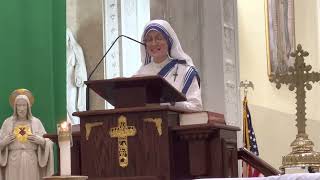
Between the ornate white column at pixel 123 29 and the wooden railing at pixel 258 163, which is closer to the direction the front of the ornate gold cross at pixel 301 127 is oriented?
the wooden railing

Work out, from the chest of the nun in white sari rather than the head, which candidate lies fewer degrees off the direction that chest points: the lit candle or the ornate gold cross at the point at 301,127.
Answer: the lit candle

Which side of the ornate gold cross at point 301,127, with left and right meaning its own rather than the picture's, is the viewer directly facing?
front

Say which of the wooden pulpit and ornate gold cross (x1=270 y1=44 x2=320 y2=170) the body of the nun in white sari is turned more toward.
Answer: the wooden pulpit

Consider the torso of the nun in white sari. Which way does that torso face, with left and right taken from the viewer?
facing the viewer and to the left of the viewer

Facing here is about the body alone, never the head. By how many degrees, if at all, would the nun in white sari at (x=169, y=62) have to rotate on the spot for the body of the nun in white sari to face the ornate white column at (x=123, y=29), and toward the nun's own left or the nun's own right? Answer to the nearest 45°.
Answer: approximately 135° to the nun's own right

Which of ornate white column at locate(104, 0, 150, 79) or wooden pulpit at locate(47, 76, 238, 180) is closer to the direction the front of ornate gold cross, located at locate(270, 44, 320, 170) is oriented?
the wooden pulpit

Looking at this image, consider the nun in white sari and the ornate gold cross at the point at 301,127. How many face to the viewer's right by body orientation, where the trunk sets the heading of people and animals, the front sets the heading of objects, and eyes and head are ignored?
0

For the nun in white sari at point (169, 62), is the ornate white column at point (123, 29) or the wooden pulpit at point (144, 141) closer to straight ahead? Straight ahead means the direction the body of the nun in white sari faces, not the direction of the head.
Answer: the wooden pulpit
